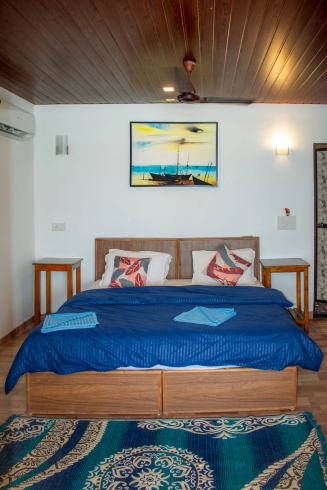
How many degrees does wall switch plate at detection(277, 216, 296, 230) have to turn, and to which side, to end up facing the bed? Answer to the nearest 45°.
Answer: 0° — it already faces it

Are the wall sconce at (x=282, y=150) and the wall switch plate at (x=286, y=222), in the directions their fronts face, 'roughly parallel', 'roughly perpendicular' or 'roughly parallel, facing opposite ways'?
roughly parallel

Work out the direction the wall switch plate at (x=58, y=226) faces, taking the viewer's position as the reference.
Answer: facing the viewer

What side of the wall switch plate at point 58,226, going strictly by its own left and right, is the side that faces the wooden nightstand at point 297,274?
left

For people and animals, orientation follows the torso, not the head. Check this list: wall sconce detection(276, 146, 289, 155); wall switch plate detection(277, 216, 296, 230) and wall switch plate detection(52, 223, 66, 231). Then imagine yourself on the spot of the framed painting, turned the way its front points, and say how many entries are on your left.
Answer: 2

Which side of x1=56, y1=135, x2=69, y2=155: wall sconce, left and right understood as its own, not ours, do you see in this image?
front

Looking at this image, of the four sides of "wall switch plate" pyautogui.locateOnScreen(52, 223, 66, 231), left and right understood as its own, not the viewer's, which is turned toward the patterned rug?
front

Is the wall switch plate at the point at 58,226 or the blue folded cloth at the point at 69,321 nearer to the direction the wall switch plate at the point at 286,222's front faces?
the blue folded cloth

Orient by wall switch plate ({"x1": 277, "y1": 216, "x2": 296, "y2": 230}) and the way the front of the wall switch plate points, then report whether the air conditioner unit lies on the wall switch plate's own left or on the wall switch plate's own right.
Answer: on the wall switch plate's own right

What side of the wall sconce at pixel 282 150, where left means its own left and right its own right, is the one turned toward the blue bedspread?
front

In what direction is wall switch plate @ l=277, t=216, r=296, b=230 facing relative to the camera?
toward the camera

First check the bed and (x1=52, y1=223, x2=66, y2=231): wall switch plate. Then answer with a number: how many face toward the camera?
2

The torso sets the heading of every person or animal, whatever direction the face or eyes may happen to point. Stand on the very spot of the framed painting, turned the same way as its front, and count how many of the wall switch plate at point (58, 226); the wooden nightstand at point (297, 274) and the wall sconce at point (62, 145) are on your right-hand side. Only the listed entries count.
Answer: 2
